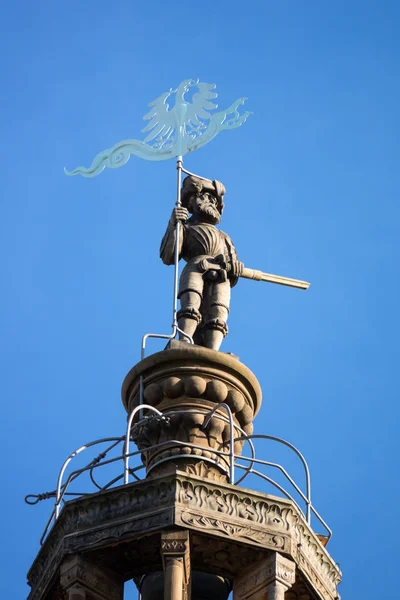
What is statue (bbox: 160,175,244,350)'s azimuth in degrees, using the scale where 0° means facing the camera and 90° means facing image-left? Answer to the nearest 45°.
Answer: approximately 315°
